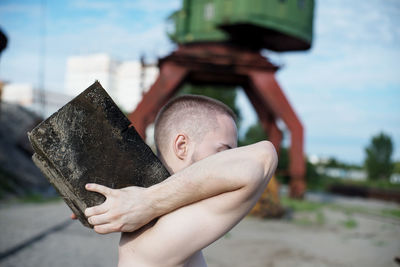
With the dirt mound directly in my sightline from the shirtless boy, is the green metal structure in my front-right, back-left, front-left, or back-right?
front-right

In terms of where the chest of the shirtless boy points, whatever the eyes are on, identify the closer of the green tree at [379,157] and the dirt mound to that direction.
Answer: the green tree

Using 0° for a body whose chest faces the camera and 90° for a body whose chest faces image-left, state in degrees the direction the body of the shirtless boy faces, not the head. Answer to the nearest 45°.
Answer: approximately 270°

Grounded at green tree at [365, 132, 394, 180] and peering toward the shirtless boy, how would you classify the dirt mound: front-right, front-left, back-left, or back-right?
front-right

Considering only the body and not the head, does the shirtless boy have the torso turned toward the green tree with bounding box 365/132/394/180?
no

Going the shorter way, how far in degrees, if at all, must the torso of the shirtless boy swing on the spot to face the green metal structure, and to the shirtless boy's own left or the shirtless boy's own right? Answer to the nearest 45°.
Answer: approximately 90° to the shirtless boy's own left

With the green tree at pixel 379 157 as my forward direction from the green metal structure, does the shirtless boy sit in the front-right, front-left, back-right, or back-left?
back-right
